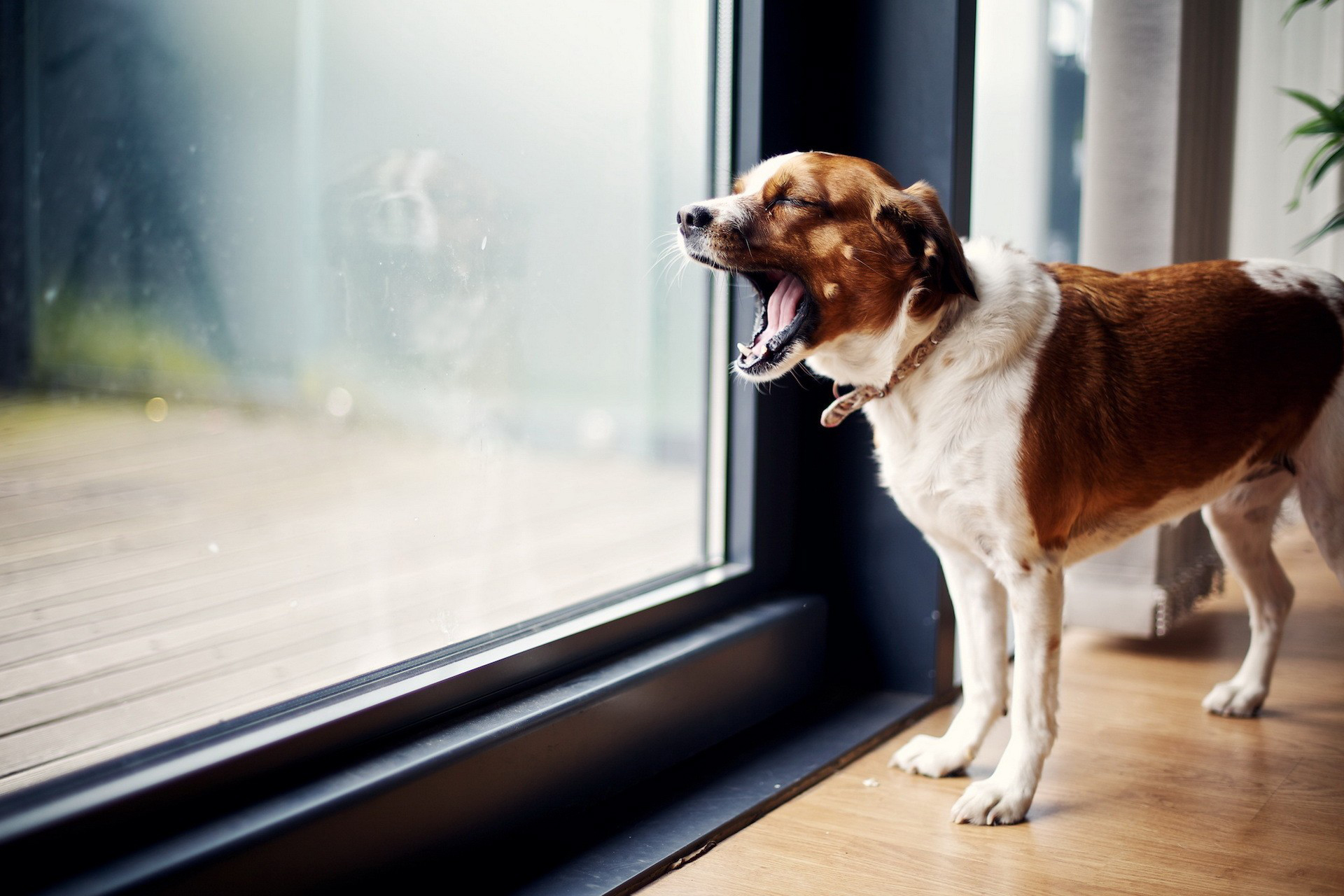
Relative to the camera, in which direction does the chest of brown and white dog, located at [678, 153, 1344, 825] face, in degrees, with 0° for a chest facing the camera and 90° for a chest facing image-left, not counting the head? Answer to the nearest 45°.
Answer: approximately 45°

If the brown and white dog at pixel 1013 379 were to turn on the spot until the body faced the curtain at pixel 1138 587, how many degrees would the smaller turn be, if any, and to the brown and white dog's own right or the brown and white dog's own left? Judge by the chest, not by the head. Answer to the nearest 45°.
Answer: approximately 135° to the brown and white dog's own right
